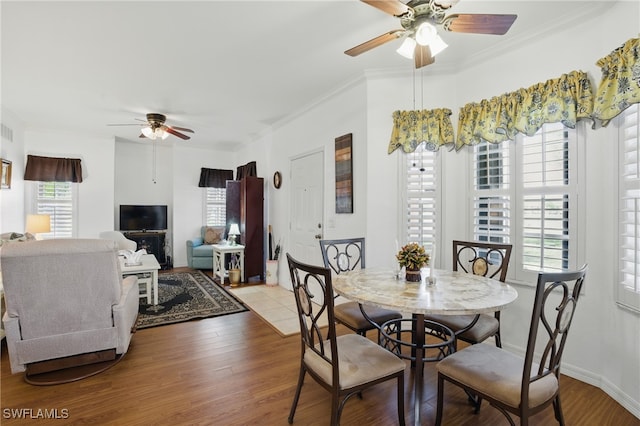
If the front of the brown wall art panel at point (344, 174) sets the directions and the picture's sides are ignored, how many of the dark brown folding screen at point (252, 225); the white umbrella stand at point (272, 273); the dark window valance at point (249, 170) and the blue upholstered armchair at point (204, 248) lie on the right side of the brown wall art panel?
4

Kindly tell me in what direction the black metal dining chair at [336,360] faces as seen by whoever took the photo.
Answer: facing away from the viewer and to the right of the viewer

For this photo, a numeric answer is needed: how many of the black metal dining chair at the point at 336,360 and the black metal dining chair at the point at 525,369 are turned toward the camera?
0

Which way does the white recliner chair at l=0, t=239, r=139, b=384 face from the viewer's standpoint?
away from the camera

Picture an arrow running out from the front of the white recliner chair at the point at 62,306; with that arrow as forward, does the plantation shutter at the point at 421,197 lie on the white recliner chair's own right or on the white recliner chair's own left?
on the white recliner chair's own right

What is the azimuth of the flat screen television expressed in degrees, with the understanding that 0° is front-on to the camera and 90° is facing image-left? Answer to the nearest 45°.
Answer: approximately 0°

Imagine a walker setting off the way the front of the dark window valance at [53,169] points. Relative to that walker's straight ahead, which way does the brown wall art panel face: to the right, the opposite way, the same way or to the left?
to the right

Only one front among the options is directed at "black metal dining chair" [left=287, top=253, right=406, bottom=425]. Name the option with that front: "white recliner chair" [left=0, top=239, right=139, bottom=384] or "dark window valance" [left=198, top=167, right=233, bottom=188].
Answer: the dark window valance

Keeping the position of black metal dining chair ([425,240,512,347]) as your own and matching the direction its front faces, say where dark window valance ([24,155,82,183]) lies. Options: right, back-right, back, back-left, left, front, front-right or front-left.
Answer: front-right

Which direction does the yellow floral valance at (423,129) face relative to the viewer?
toward the camera

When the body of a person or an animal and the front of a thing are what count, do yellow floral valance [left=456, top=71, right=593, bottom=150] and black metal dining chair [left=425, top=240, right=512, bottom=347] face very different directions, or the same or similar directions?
same or similar directions

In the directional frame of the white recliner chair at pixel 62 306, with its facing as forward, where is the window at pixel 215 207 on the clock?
The window is roughly at 1 o'clock from the white recliner chair.

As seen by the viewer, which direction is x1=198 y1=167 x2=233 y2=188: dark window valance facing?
toward the camera

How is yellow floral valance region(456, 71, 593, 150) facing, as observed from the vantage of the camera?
facing the viewer and to the left of the viewer

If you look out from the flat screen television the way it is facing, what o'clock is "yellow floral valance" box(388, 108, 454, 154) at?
The yellow floral valance is roughly at 11 o'clock from the flat screen television.

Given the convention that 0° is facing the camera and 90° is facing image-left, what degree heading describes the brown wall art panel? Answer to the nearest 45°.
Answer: approximately 45°
